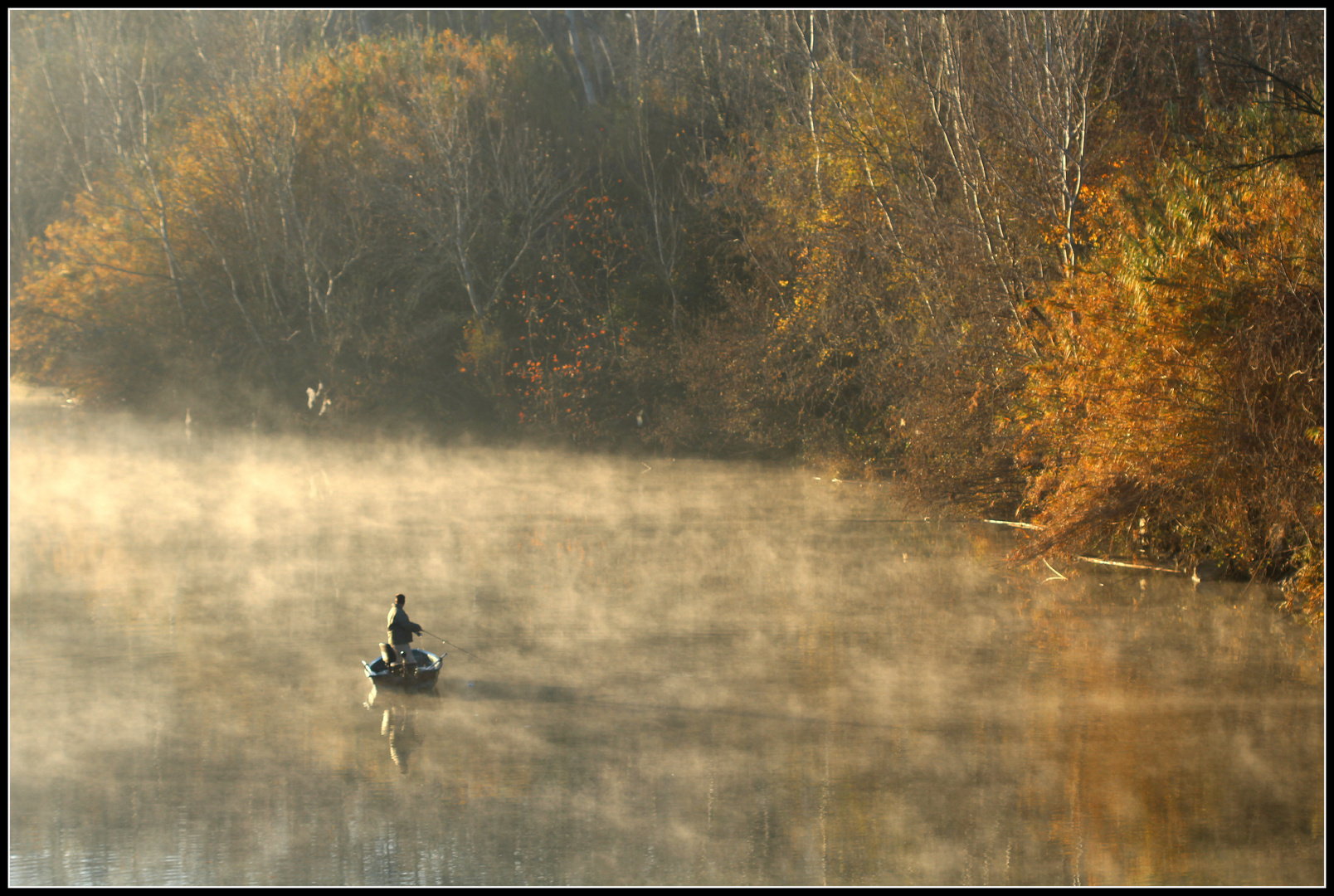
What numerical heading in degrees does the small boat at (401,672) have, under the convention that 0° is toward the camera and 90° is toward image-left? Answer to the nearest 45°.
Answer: approximately 270°

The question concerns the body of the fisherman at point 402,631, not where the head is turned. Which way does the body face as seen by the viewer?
to the viewer's right

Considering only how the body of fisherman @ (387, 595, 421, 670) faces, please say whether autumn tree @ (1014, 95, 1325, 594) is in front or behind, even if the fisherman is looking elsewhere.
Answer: in front
